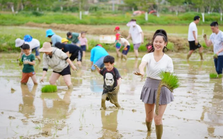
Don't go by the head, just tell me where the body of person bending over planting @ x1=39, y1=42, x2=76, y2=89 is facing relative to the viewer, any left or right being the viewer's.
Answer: facing the viewer and to the left of the viewer

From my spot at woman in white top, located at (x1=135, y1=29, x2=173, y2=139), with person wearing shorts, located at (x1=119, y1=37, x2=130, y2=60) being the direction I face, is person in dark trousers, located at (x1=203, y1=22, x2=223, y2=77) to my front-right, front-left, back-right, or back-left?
front-right

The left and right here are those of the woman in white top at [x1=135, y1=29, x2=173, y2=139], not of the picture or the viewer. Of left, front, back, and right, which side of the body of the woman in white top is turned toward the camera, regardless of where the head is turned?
front

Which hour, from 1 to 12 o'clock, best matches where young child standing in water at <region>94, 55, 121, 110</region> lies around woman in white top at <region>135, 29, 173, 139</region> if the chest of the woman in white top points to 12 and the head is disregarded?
The young child standing in water is roughly at 5 o'clock from the woman in white top.

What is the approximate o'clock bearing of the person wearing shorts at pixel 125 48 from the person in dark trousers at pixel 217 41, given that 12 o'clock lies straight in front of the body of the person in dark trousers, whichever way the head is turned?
The person wearing shorts is roughly at 3 o'clock from the person in dark trousers.

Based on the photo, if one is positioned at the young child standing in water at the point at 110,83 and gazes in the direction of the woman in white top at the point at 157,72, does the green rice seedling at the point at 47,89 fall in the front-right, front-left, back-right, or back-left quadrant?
back-right

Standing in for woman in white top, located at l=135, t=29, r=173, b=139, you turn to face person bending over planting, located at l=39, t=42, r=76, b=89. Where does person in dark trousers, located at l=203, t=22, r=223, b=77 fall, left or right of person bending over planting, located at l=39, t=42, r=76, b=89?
right

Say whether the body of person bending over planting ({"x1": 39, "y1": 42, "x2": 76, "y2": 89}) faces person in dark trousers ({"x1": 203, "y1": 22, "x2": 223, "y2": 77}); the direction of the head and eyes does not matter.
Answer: no

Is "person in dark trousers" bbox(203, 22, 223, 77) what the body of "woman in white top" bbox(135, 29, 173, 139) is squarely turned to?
no

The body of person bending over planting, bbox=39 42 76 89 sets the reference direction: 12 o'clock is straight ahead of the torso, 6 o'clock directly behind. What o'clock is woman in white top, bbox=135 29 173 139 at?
The woman in white top is roughly at 10 o'clock from the person bending over planting.

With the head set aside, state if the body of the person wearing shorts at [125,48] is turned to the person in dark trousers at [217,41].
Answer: no

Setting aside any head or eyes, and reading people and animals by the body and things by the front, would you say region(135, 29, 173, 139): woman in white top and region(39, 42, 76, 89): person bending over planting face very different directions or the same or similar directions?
same or similar directions

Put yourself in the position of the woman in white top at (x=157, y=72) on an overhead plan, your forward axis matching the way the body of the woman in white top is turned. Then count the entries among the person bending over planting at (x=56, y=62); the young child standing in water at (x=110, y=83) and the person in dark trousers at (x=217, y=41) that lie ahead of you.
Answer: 0

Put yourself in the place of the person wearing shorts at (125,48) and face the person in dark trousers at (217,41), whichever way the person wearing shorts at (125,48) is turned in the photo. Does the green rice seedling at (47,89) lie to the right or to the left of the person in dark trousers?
right

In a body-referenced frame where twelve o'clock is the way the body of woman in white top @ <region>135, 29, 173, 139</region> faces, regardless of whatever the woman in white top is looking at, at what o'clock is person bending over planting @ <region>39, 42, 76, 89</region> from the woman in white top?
The person bending over planting is roughly at 5 o'clock from the woman in white top.
